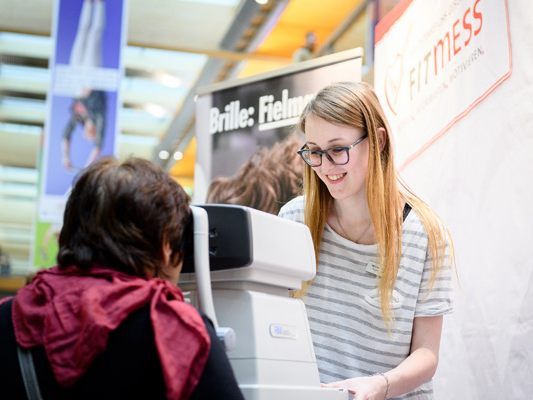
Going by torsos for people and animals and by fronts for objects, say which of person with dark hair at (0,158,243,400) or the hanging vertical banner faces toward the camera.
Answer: the hanging vertical banner

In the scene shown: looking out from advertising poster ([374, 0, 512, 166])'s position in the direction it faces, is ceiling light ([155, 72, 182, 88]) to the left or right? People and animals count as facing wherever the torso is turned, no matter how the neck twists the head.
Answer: on its right

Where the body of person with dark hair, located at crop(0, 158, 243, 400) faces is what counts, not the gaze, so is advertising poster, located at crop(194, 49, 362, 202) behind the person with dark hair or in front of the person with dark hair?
in front

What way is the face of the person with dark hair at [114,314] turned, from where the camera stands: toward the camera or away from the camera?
away from the camera

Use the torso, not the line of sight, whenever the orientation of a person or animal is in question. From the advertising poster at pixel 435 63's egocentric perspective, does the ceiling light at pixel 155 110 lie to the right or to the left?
on its right

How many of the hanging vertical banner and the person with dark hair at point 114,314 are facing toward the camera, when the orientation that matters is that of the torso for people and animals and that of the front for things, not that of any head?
1

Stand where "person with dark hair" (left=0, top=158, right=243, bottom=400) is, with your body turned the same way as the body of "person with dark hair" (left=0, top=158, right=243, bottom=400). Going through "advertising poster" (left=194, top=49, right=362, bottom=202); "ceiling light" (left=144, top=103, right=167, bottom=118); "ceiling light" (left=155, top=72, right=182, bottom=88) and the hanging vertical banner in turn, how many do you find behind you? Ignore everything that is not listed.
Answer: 0

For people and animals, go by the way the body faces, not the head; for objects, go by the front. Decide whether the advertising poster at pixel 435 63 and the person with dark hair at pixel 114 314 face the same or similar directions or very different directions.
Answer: very different directions

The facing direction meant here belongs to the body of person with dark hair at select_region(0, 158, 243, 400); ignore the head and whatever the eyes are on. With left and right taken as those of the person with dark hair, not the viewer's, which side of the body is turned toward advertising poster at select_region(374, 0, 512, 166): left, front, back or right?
front

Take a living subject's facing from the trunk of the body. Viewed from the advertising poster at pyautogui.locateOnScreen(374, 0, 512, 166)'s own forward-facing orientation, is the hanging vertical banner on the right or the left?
on its right

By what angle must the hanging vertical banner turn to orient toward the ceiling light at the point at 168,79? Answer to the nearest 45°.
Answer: approximately 180°

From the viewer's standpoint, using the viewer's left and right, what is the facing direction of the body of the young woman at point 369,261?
facing the viewer and to the left of the viewer

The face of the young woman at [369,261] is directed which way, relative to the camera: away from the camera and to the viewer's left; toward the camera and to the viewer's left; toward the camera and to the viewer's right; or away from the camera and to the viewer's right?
toward the camera and to the viewer's left

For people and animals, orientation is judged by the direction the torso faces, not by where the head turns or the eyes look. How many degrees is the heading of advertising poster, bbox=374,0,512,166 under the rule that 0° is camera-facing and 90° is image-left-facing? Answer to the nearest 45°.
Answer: approximately 45°

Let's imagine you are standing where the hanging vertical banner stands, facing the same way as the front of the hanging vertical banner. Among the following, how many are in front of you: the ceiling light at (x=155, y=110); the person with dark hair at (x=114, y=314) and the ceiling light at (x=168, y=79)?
1

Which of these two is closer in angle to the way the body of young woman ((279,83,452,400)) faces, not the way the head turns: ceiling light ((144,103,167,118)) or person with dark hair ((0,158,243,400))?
the person with dark hair

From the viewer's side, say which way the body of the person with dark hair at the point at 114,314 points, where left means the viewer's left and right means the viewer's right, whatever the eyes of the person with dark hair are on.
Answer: facing away from the viewer and to the right of the viewer

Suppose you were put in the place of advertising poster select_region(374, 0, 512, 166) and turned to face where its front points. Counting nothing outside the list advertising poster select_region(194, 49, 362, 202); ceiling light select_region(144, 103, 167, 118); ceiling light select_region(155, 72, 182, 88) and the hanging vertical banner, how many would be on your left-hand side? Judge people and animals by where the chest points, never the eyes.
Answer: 0

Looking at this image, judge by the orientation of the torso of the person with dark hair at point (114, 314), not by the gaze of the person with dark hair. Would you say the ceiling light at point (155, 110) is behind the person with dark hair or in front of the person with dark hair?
in front

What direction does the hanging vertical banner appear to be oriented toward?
toward the camera
